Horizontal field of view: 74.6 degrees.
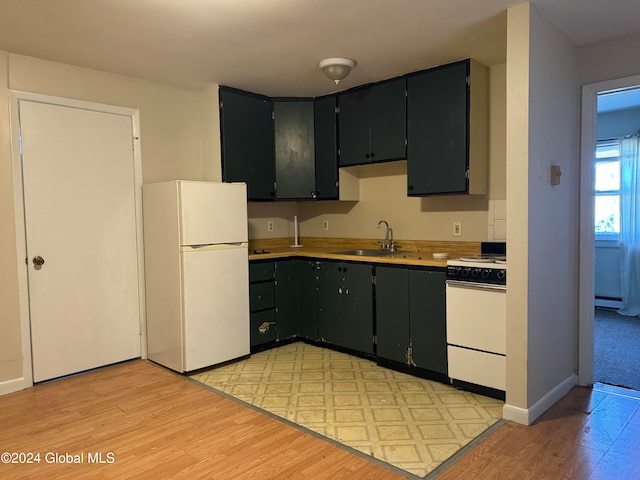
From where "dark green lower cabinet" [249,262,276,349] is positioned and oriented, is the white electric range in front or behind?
in front

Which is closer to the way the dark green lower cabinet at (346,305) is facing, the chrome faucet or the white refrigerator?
the white refrigerator

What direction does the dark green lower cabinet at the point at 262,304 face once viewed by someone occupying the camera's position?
facing the viewer and to the right of the viewer

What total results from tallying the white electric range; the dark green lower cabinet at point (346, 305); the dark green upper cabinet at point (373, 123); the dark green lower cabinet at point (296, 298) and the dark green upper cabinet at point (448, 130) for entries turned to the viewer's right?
0

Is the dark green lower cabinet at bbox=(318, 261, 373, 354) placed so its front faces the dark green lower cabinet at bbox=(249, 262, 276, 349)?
no

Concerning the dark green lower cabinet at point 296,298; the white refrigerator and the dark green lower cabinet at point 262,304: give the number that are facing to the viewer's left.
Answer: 0

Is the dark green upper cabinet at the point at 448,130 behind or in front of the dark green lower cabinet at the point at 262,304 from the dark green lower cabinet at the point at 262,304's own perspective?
in front

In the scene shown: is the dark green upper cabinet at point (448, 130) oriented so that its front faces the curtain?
no

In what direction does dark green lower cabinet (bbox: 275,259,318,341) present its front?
toward the camera

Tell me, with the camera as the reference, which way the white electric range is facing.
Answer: facing the viewer and to the left of the viewer
